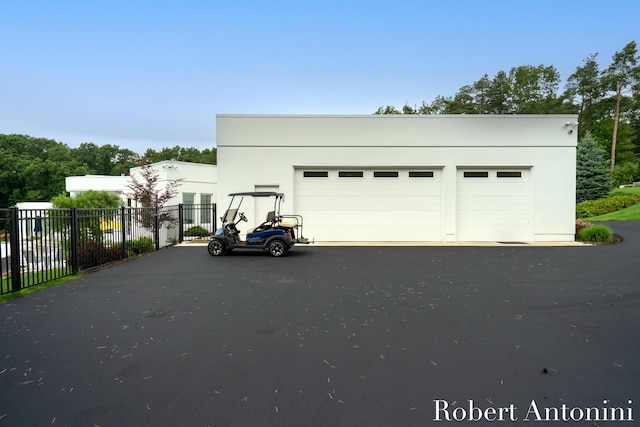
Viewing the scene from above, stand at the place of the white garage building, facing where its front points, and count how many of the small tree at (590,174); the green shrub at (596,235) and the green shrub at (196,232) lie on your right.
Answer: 1

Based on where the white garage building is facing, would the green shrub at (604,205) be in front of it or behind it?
behind

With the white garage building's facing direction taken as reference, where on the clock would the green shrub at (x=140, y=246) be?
The green shrub is roughly at 2 o'clock from the white garage building.

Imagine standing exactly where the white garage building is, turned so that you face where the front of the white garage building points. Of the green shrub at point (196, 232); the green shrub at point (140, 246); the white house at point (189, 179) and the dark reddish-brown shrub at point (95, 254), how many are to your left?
0

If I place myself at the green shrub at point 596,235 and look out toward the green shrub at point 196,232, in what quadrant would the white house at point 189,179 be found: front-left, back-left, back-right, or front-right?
front-right

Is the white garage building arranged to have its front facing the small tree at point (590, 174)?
no

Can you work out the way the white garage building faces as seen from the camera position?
facing the viewer

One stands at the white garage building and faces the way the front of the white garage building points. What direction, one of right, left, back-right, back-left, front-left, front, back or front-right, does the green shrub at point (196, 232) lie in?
right

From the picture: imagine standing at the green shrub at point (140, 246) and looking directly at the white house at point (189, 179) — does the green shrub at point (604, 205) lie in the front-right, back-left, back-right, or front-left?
front-right

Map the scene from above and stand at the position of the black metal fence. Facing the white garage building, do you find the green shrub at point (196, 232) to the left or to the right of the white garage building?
left

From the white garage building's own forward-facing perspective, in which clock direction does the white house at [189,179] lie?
The white house is roughly at 4 o'clock from the white garage building.

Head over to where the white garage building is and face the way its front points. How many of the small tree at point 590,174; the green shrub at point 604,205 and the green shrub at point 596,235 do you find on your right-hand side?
0

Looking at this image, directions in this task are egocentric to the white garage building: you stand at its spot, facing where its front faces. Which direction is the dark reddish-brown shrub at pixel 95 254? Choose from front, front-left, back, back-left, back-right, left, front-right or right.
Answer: front-right

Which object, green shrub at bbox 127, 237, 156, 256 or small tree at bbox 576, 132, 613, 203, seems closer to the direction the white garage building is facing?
the green shrub

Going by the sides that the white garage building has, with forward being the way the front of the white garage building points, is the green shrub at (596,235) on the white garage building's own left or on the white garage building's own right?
on the white garage building's own left

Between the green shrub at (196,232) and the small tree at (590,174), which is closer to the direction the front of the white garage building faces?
the green shrub

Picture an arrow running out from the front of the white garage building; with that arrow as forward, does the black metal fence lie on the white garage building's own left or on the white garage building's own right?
on the white garage building's own right
